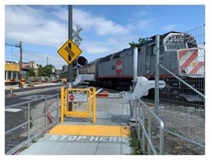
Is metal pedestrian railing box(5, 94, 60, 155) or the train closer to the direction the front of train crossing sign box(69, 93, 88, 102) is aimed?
the metal pedestrian railing

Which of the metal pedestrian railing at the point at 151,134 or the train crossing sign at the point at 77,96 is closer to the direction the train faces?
the metal pedestrian railing

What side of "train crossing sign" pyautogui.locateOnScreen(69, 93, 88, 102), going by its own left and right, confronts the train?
back

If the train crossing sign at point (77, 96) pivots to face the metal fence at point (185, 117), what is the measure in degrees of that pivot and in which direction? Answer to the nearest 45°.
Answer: approximately 45° to its left

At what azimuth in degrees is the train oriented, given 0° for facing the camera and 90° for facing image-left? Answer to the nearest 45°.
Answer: approximately 315°

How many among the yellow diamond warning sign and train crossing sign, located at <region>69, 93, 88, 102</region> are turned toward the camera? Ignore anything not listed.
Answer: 2

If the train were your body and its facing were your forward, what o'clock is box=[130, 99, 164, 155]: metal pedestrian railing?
The metal pedestrian railing is roughly at 2 o'clock from the train.

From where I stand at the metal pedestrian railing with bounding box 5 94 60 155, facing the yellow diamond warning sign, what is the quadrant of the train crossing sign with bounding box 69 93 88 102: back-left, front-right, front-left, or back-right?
front-right

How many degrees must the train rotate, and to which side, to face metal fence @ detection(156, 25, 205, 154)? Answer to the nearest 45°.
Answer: approximately 45° to its right

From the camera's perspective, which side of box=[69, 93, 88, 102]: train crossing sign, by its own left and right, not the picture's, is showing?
front
